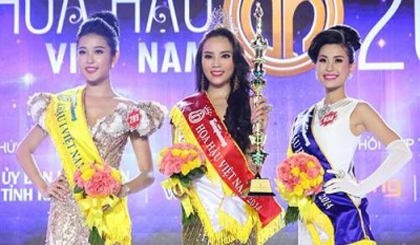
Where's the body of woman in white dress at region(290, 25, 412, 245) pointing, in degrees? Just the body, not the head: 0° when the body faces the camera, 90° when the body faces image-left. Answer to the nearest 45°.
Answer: approximately 45°
